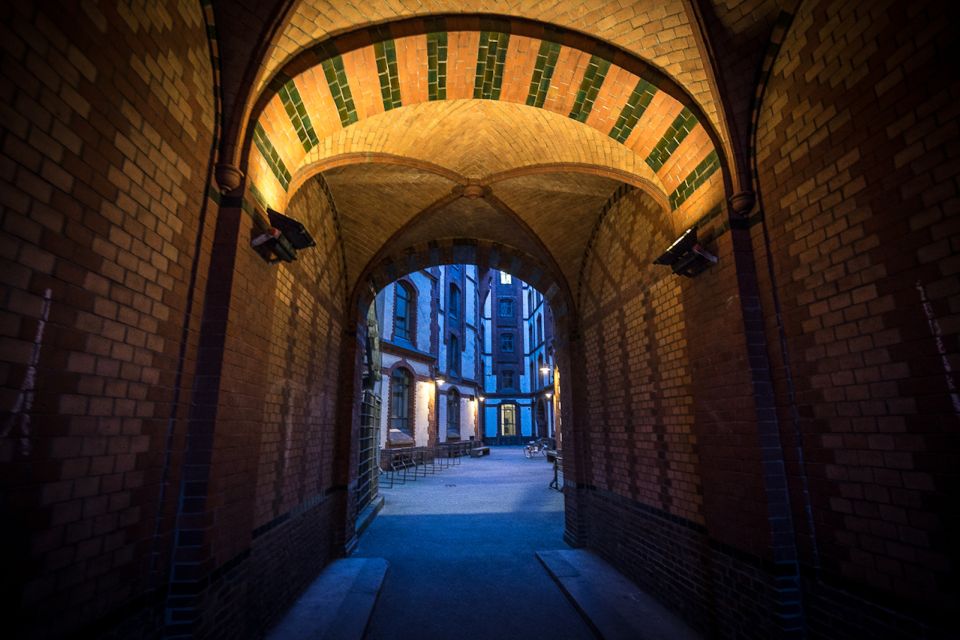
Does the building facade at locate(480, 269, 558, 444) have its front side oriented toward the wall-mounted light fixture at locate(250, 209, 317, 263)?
yes

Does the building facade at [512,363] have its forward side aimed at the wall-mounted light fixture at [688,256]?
yes

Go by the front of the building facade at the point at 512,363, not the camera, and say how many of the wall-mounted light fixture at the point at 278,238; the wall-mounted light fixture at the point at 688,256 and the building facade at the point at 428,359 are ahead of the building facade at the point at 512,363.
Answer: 3

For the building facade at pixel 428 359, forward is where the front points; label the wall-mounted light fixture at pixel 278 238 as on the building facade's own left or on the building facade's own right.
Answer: on the building facade's own right

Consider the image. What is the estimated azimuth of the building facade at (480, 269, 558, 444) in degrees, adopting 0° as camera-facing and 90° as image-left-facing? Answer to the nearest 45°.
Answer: approximately 0°

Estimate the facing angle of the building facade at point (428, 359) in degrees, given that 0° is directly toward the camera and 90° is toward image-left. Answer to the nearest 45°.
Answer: approximately 315°
